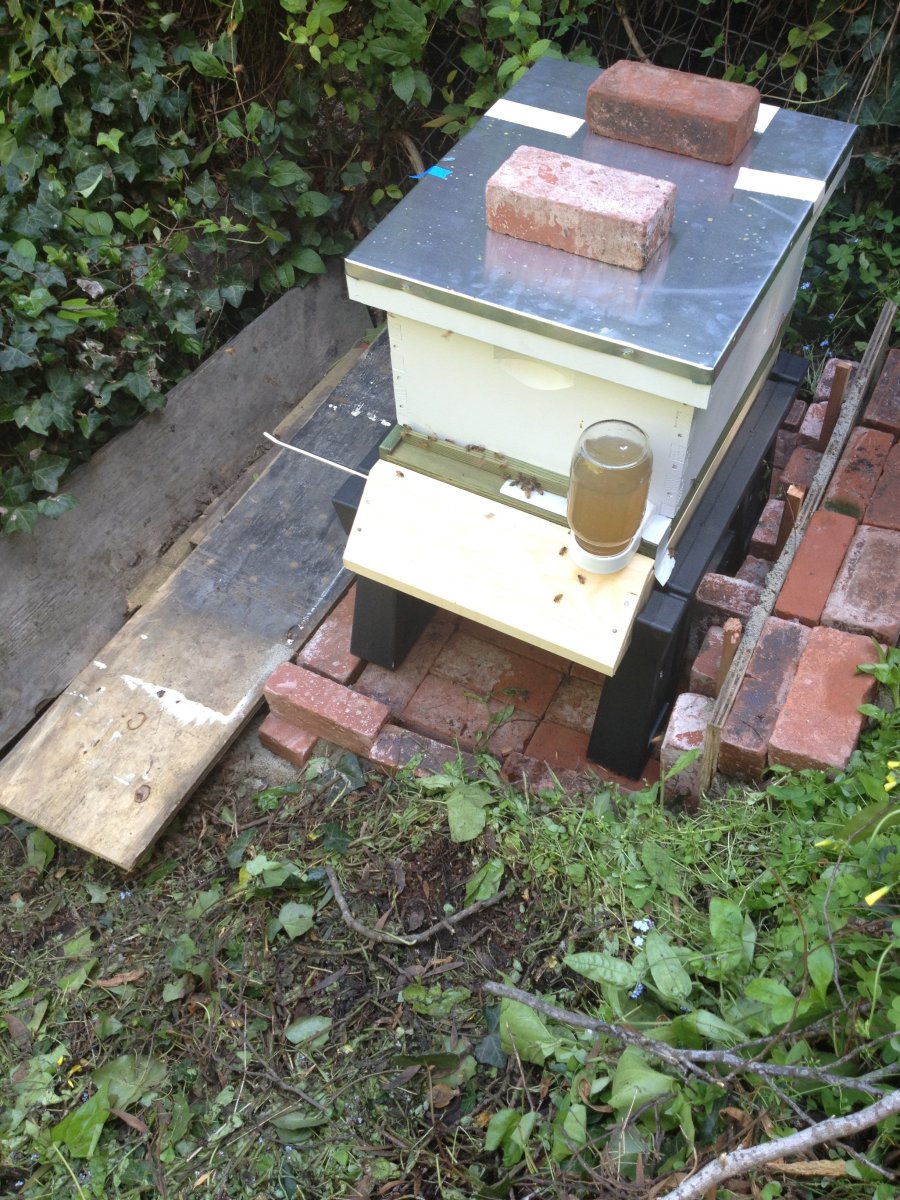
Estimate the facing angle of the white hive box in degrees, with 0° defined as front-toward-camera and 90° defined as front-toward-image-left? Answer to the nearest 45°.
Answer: approximately 45°

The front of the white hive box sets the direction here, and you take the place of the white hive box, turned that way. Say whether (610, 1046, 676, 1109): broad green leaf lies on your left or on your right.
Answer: on your left

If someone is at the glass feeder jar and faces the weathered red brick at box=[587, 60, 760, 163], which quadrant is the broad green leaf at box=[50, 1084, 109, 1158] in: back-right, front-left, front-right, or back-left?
back-left

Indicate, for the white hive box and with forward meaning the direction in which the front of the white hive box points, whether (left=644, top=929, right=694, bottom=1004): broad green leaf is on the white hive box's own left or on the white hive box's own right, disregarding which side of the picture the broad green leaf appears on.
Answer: on the white hive box's own left

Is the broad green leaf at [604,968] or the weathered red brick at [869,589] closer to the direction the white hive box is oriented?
the broad green leaf

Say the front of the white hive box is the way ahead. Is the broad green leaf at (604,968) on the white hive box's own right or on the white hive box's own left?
on the white hive box's own left

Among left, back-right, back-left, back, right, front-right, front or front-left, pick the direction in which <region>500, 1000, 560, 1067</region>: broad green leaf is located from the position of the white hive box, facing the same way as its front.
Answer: front-left

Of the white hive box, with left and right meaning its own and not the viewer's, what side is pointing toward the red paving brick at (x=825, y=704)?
left
